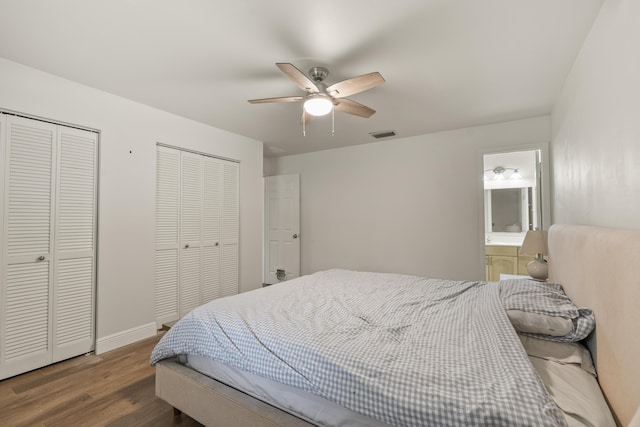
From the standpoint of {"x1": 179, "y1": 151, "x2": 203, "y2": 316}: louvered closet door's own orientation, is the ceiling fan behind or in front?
in front

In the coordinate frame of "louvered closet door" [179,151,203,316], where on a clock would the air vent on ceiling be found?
The air vent on ceiling is roughly at 11 o'clock from the louvered closet door.

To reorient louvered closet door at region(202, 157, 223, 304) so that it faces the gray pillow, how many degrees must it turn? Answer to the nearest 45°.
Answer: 0° — it already faces it

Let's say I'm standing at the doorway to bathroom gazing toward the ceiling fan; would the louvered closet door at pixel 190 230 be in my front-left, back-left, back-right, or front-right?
front-right

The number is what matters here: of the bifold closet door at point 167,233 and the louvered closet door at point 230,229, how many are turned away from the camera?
0

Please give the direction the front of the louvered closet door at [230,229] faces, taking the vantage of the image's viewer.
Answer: facing the viewer and to the right of the viewer

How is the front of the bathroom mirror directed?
toward the camera

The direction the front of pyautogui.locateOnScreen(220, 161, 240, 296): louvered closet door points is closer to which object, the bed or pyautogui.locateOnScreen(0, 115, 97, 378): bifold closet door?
the bed

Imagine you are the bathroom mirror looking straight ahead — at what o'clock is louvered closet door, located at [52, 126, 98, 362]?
The louvered closet door is roughly at 1 o'clock from the bathroom mirror.

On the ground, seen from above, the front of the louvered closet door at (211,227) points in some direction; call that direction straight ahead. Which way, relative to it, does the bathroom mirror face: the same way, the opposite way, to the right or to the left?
to the right

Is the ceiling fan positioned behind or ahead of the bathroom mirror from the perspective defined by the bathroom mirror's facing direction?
ahead

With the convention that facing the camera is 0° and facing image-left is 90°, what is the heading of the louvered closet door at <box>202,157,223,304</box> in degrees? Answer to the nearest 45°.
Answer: approximately 315°

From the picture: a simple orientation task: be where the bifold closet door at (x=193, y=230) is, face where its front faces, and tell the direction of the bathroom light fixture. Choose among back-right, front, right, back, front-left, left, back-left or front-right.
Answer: front-left

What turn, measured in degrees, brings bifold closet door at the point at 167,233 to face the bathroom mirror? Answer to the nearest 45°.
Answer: approximately 45° to its left

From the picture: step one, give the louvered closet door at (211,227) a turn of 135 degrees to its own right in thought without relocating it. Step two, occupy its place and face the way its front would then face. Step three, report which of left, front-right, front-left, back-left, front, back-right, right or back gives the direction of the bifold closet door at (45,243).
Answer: front-left

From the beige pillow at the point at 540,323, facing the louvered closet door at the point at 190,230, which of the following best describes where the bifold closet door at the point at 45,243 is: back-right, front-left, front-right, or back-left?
front-left

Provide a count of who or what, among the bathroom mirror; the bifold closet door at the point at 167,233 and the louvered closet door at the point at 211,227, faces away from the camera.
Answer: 0

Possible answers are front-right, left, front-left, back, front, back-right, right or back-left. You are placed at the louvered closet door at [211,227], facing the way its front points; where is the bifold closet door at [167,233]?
right

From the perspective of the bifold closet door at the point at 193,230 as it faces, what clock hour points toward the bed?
The bed is roughly at 1 o'clock from the bifold closet door.

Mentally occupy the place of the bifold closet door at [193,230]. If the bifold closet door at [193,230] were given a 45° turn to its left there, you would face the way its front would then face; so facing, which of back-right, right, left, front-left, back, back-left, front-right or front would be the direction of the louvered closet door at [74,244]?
back-right

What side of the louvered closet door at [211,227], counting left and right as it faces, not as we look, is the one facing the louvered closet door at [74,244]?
right

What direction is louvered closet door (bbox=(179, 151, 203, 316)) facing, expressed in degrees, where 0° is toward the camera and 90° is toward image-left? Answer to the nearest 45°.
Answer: approximately 315°

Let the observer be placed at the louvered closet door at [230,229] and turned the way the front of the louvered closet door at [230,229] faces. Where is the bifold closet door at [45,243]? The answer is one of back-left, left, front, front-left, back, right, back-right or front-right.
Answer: right
